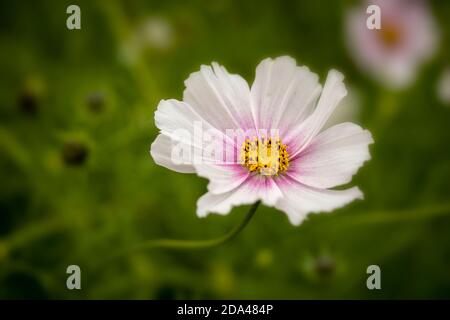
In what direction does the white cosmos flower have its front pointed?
toward the camera

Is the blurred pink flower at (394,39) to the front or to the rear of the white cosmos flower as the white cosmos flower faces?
to the rear
